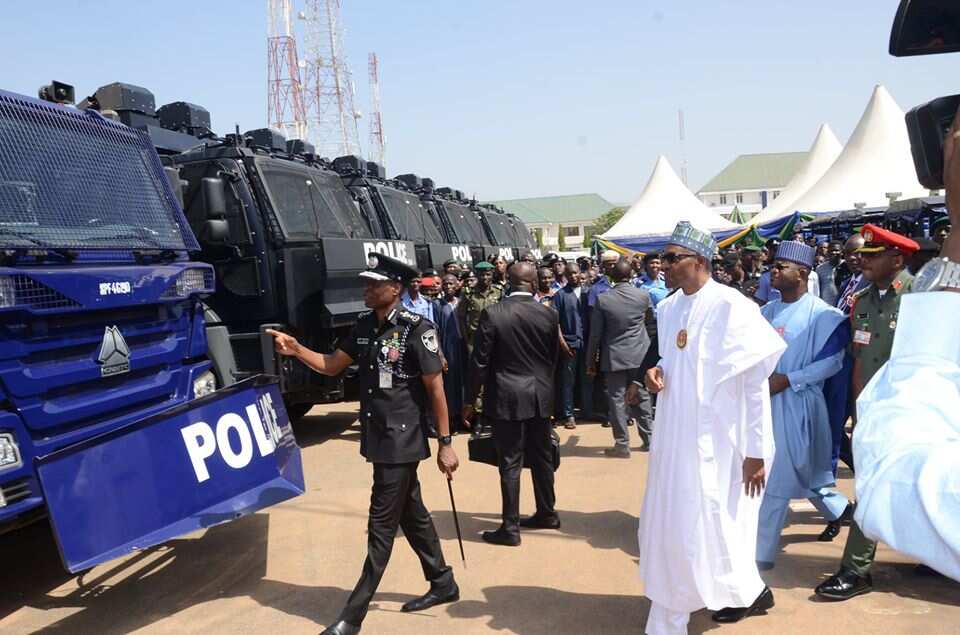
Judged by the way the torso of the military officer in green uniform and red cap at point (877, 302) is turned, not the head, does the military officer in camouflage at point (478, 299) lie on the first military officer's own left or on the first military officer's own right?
on the first military officer's own right

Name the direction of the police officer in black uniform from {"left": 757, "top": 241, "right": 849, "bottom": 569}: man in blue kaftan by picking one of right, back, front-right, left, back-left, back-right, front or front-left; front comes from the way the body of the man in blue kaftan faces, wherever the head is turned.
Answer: front

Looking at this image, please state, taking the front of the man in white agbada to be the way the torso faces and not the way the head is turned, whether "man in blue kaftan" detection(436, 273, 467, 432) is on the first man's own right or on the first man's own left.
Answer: on the first man's own right

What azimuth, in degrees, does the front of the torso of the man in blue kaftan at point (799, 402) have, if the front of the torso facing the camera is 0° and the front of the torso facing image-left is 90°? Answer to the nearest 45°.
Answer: approximately 45°

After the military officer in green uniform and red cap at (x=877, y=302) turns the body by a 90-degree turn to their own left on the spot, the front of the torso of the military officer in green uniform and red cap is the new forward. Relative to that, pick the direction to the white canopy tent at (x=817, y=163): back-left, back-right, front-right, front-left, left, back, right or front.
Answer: back-left

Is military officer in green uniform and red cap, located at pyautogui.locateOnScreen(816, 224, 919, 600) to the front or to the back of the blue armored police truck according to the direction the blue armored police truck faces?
to the front

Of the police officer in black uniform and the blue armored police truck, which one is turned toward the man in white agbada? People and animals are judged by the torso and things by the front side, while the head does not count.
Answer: the blue armored police truck

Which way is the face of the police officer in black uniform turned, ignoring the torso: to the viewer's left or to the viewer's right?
to the viewer's left

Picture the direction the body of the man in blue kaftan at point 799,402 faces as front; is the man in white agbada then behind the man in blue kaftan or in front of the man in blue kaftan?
in front

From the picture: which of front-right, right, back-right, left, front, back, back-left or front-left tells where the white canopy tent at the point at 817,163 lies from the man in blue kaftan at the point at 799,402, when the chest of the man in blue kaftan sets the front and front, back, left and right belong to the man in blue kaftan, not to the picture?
back-right

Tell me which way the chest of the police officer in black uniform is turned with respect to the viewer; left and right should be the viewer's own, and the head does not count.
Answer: facing the viewer and to the left of the viewer

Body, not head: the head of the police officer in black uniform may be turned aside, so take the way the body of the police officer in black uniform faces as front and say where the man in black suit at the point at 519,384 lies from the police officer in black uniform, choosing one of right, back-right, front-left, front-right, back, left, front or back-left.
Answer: back

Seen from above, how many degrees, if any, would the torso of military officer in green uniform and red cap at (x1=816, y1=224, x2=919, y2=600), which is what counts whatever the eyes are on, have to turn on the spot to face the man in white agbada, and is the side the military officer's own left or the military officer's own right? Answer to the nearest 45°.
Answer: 0° — they already face them

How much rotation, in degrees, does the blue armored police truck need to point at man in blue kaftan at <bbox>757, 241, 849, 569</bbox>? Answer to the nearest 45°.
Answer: approximately 45° to its left

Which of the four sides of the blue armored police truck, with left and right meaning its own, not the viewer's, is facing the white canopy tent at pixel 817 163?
left

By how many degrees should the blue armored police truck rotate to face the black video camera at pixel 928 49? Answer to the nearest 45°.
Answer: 0° — it already faces it

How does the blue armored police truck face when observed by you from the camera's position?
facing the viewer and to the right of the viewer

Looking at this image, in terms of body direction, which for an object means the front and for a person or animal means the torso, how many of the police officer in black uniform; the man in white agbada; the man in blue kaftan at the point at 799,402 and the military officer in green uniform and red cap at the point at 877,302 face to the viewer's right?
0
